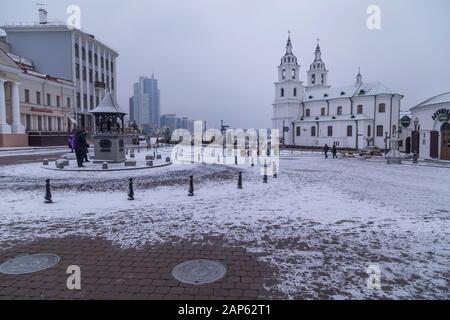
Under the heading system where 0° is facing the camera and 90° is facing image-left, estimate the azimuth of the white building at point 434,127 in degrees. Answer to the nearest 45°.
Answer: approximately 45°

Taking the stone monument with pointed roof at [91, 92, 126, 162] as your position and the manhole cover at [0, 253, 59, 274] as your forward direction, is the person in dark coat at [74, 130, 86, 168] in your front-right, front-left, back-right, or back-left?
front-right

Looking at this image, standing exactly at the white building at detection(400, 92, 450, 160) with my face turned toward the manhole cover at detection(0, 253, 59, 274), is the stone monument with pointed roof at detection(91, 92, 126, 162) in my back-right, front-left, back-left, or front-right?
front-right

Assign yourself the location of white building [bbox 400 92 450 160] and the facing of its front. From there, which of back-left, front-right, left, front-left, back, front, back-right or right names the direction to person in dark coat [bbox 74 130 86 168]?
front

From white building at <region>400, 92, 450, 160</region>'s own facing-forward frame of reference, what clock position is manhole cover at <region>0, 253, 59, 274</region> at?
The manhole cover is roughly at 11 o'clock from the white building.

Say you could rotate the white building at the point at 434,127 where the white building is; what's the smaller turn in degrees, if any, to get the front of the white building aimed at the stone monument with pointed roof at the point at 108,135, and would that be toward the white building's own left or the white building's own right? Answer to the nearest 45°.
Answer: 0° — it already faces it
